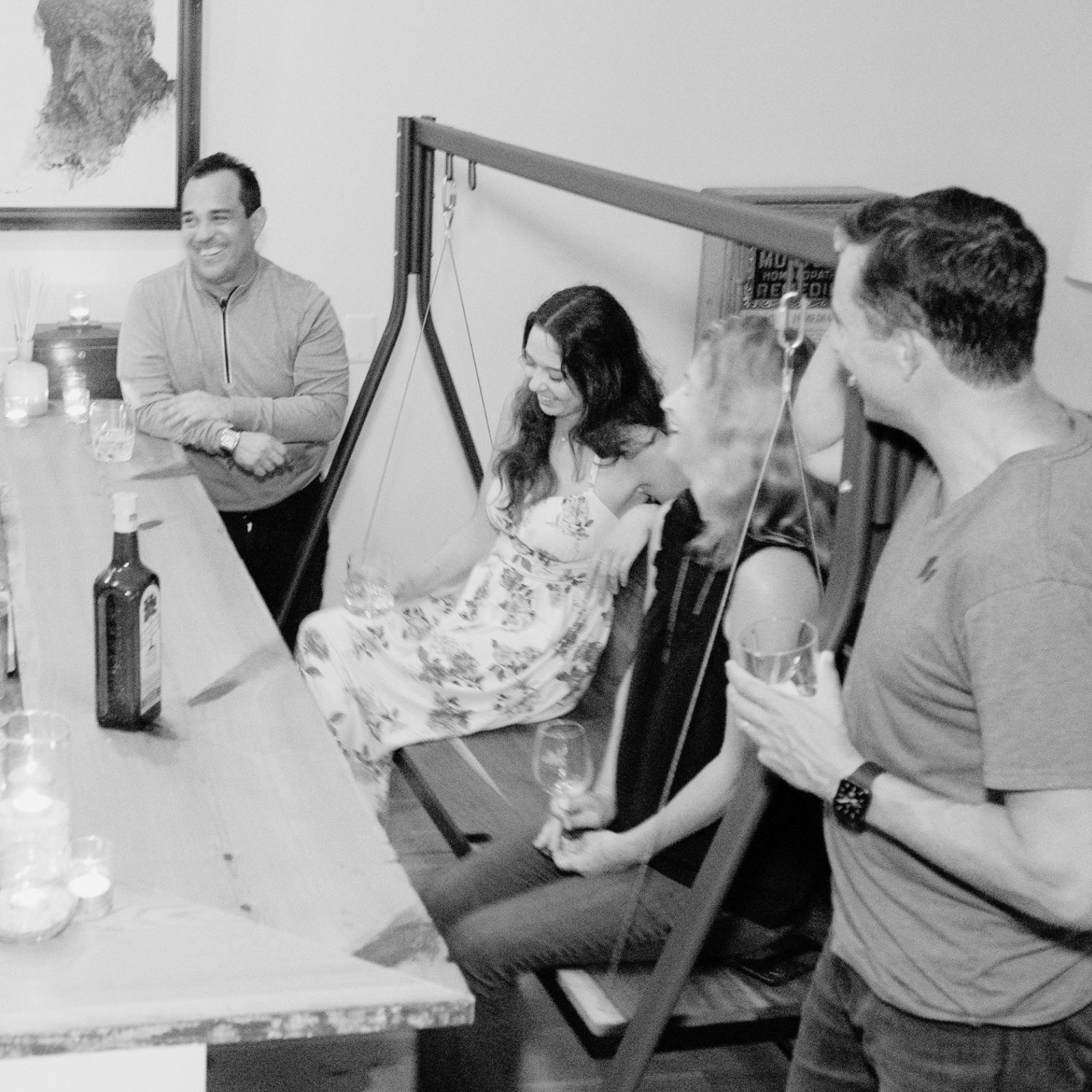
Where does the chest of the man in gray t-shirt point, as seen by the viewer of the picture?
to the viewer's left

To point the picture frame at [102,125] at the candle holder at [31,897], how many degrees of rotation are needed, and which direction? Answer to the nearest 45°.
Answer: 0° — it already faces it

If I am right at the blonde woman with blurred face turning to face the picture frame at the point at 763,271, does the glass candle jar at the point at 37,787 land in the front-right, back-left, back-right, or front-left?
back-left

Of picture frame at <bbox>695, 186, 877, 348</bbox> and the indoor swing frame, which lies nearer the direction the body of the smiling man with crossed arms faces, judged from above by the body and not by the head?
the indoor swing frame

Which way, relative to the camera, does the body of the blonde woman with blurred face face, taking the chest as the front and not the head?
to the viewer's left

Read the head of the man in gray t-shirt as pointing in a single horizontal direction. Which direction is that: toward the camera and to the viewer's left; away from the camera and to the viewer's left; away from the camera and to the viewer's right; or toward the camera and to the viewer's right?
away from the camera and to the viewer's left

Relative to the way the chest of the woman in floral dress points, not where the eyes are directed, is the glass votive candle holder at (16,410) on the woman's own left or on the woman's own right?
on the woman's own right
